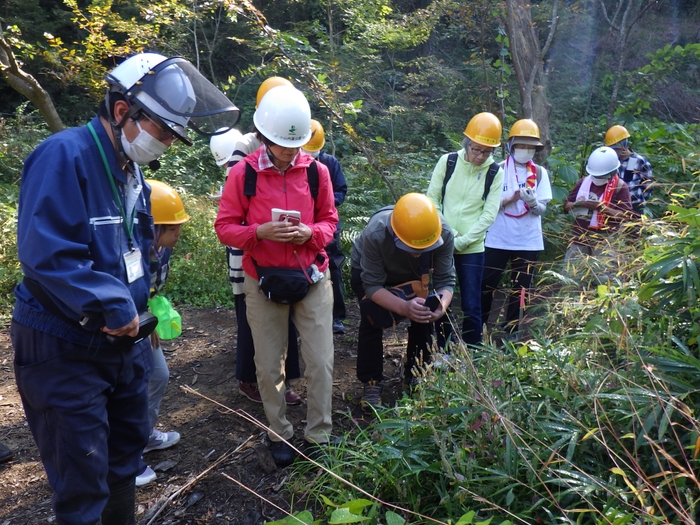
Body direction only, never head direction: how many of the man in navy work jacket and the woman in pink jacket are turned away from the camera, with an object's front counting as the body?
0

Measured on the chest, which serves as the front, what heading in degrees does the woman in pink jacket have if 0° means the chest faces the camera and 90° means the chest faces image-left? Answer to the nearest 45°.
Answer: approximately 0°

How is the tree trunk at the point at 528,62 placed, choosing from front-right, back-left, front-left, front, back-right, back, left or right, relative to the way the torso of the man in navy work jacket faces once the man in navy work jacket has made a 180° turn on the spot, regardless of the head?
right

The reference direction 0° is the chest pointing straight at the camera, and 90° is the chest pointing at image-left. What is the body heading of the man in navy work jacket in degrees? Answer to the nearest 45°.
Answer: approximately 315°

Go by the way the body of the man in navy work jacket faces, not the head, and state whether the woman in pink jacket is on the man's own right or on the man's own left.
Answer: on the man's own left

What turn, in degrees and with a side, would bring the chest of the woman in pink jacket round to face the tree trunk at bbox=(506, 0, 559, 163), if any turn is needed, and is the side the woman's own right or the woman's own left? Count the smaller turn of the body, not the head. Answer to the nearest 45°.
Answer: approximately 135° to the woman's own left

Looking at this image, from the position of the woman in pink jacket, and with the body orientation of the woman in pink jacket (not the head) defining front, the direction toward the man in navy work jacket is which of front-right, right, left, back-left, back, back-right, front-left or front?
front-right
